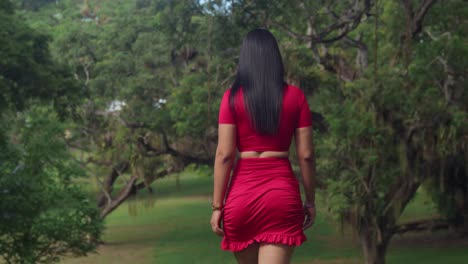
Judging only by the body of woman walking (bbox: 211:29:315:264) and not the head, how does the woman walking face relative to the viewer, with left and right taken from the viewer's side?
facing away from the viewer
